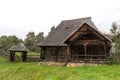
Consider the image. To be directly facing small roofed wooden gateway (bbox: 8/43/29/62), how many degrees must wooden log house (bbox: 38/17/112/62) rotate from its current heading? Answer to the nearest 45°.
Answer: approximately 135° to its right

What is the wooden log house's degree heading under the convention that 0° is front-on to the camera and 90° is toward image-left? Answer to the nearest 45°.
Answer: approximately 0°
